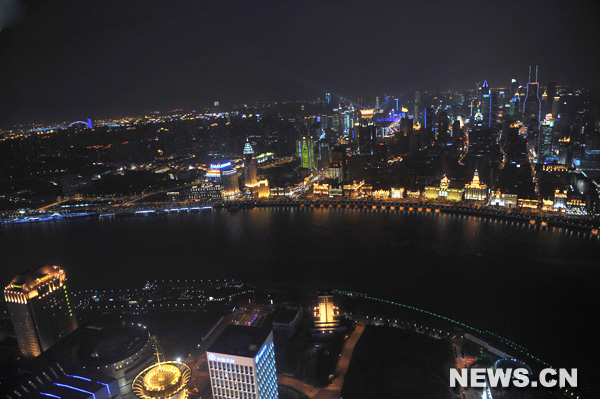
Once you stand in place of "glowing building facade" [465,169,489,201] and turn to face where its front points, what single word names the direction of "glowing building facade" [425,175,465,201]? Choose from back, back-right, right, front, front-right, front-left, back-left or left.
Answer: right

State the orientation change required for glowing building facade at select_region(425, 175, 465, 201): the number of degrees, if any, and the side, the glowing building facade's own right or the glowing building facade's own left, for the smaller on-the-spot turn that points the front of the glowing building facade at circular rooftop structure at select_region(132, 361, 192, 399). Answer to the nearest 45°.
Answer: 0° — it already faces it

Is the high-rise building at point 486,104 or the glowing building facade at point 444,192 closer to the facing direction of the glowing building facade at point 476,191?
the glowing building facade

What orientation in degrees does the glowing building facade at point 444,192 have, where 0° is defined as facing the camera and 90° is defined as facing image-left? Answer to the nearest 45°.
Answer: approximately 0°

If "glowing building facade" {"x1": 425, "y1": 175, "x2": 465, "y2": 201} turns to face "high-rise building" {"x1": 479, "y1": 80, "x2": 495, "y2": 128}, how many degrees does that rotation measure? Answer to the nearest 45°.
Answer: approximately 180°

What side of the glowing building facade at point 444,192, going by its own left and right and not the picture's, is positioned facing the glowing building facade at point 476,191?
left

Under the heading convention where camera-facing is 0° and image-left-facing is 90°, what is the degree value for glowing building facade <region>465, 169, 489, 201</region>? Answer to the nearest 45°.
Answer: approximately 0°

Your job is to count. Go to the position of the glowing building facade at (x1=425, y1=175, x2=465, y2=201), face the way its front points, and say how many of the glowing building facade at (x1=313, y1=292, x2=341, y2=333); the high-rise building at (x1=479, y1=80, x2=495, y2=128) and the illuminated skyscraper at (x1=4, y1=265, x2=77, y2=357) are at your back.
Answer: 1

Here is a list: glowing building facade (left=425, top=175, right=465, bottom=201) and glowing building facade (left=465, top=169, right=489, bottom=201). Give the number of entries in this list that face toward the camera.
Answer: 2
